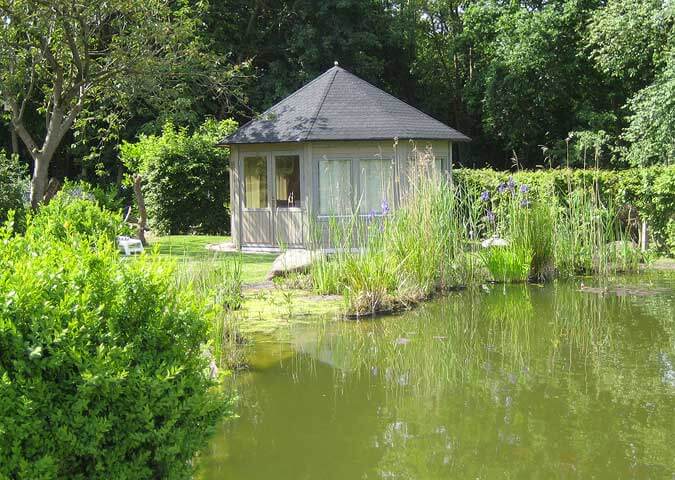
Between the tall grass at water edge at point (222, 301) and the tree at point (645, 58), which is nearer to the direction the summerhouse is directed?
the tall grass at water edge

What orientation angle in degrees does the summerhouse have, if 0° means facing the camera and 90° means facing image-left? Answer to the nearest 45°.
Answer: approximately 45°

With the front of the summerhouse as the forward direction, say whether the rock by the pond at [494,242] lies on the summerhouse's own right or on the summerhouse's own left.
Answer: on the summerhouse's own left

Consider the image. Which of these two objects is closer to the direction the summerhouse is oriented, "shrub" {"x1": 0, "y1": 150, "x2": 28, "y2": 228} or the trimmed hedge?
the shrub

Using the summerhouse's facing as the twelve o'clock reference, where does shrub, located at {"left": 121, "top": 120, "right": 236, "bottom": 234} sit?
The shrub is roughly at 3 o'clock from the summerhouse.

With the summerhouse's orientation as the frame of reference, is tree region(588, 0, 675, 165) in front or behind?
behind

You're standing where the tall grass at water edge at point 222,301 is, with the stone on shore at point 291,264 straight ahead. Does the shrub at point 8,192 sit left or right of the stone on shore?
left

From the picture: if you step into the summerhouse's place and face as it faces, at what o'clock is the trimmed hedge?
The trimmed hedge is roughly at 8 o'clock from the summerhouse.

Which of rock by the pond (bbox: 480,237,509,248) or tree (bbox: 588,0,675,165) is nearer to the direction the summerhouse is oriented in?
the rock by the pond

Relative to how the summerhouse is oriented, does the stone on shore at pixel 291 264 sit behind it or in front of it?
in front

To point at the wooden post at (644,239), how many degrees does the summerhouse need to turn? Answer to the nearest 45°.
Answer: approximately 135° to its left
